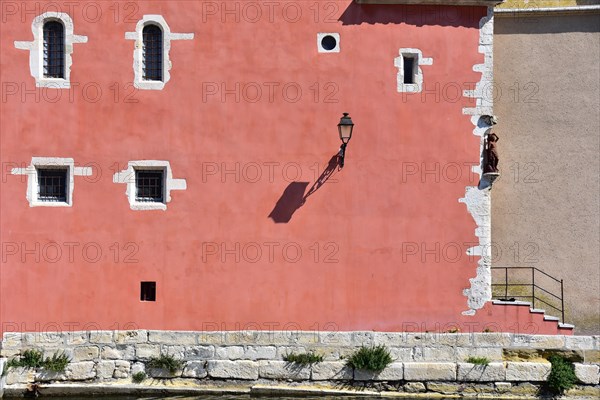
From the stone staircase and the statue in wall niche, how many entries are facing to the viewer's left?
0

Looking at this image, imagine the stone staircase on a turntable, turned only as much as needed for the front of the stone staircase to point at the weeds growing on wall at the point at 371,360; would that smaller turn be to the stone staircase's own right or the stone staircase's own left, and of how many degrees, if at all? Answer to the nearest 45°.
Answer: approximately 180°

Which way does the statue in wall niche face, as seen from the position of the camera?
facing the viewer and to the right of the viewer

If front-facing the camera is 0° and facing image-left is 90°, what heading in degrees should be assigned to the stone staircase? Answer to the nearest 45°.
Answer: approximately 270°

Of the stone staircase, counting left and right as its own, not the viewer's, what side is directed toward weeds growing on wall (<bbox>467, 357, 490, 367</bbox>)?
back

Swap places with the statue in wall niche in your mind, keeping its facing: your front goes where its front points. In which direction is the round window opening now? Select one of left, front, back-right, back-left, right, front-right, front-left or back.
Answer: back-right
